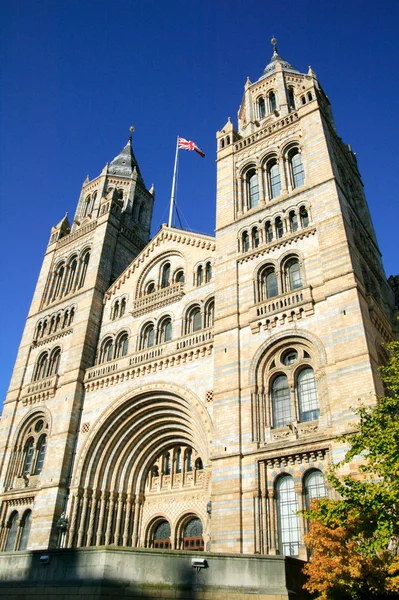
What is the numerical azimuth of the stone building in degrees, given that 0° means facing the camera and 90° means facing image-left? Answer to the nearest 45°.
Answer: approximately 45°

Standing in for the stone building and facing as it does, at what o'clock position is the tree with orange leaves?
The tree with orange leaves is roughly at 10 o'clock from the stone building.
